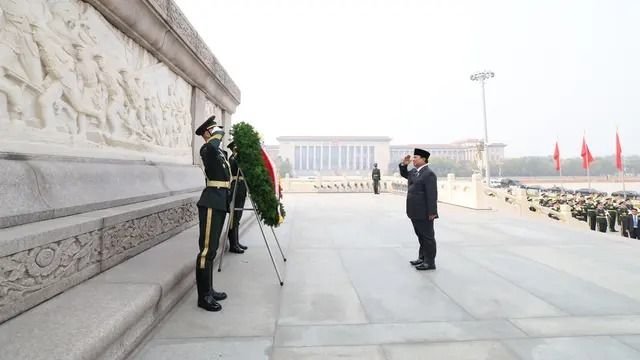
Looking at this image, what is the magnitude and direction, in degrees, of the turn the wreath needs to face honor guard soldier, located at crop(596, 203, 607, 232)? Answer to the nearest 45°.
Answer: approximately 45° to its left

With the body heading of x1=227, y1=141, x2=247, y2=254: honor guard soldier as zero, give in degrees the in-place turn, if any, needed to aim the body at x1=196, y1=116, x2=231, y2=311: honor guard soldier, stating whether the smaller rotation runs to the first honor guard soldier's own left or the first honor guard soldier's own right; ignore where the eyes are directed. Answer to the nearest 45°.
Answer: approximately 90° to the first honor guard soldier's own right

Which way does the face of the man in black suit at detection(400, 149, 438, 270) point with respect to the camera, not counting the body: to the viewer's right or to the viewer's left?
to the viewer's left

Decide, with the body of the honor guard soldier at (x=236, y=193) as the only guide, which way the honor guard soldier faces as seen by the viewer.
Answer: to the viewer's right

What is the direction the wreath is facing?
to the viewer's right

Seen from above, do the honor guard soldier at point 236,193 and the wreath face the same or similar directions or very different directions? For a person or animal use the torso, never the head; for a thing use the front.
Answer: same or similar directions

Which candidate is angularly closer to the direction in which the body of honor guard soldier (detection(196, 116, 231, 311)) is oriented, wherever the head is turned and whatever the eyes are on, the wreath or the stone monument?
the wreath

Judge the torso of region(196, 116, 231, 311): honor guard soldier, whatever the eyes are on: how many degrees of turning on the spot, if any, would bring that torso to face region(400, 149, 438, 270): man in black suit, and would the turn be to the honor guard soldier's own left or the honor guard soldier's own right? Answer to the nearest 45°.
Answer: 0° — they already face them

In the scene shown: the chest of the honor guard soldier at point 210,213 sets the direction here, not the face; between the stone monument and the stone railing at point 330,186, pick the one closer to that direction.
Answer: the stone railing

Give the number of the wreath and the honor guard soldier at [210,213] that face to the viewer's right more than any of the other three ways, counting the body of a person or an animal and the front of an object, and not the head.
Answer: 2

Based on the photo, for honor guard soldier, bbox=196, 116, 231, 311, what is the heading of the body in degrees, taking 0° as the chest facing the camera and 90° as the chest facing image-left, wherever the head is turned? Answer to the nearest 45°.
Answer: approximately 270°

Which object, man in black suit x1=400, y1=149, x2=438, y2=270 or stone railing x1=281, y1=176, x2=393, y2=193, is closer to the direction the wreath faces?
the man in black suit

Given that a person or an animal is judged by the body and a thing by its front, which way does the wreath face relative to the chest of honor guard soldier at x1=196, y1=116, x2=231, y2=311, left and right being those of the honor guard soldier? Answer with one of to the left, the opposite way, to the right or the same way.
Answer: the same way

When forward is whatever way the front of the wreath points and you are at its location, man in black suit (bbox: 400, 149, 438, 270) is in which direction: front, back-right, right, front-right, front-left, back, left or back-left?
front

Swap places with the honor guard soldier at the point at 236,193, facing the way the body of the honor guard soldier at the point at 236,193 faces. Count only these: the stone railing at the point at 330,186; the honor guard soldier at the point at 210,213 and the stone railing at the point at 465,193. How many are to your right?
1
